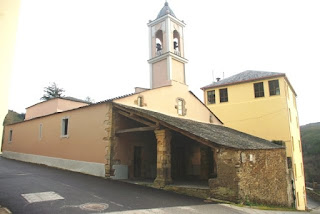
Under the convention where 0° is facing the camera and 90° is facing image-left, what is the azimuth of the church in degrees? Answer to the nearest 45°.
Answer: approximately 315°

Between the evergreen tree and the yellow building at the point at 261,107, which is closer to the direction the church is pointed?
the yellow building

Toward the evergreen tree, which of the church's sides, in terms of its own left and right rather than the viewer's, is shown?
back

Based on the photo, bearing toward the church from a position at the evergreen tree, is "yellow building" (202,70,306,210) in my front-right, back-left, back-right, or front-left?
front-left

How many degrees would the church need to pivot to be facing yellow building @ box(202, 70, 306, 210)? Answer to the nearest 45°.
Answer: approximately 90° to its left
